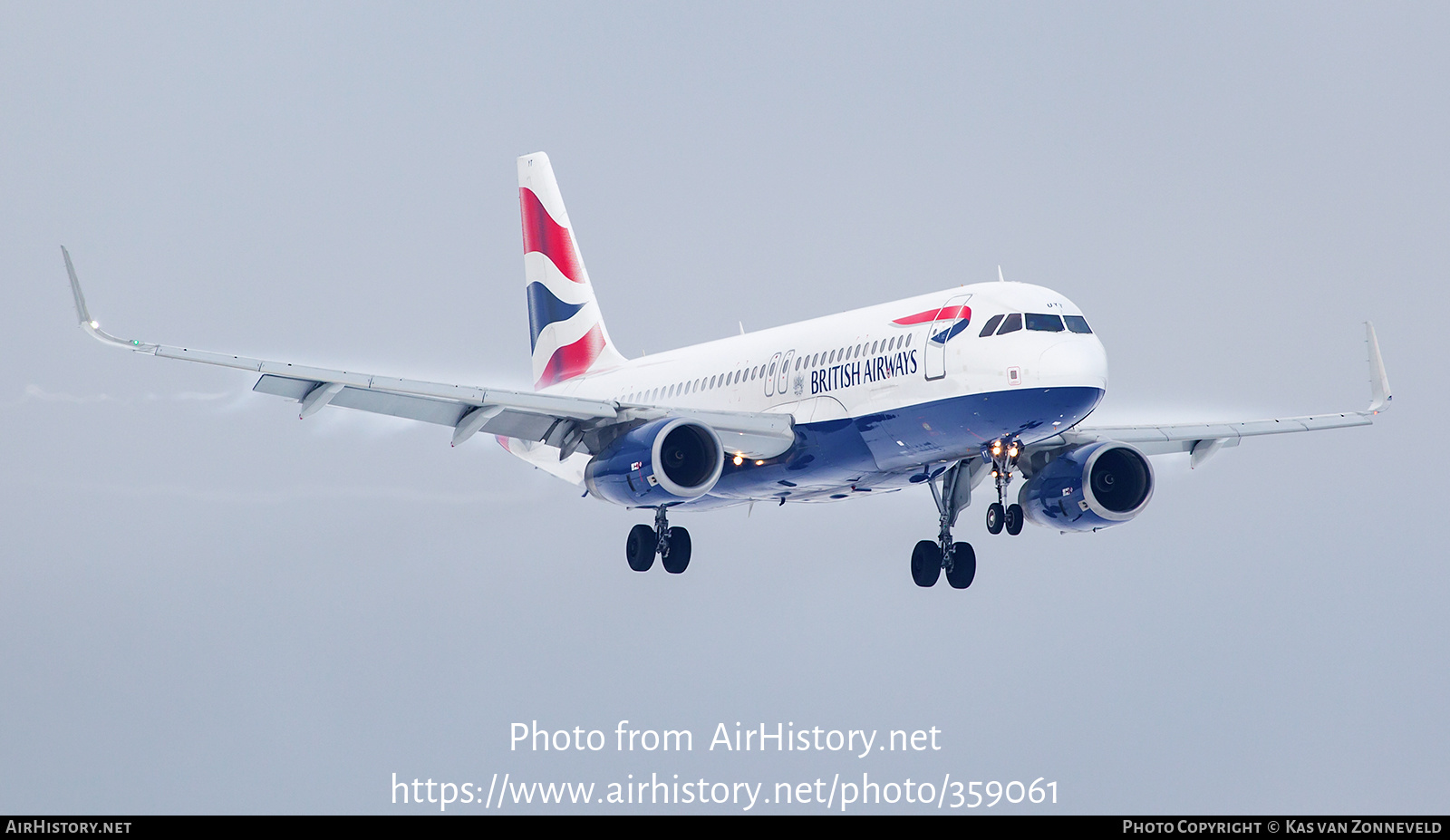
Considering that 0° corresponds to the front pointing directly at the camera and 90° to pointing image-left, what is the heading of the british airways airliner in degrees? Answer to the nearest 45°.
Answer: approximately 315°
